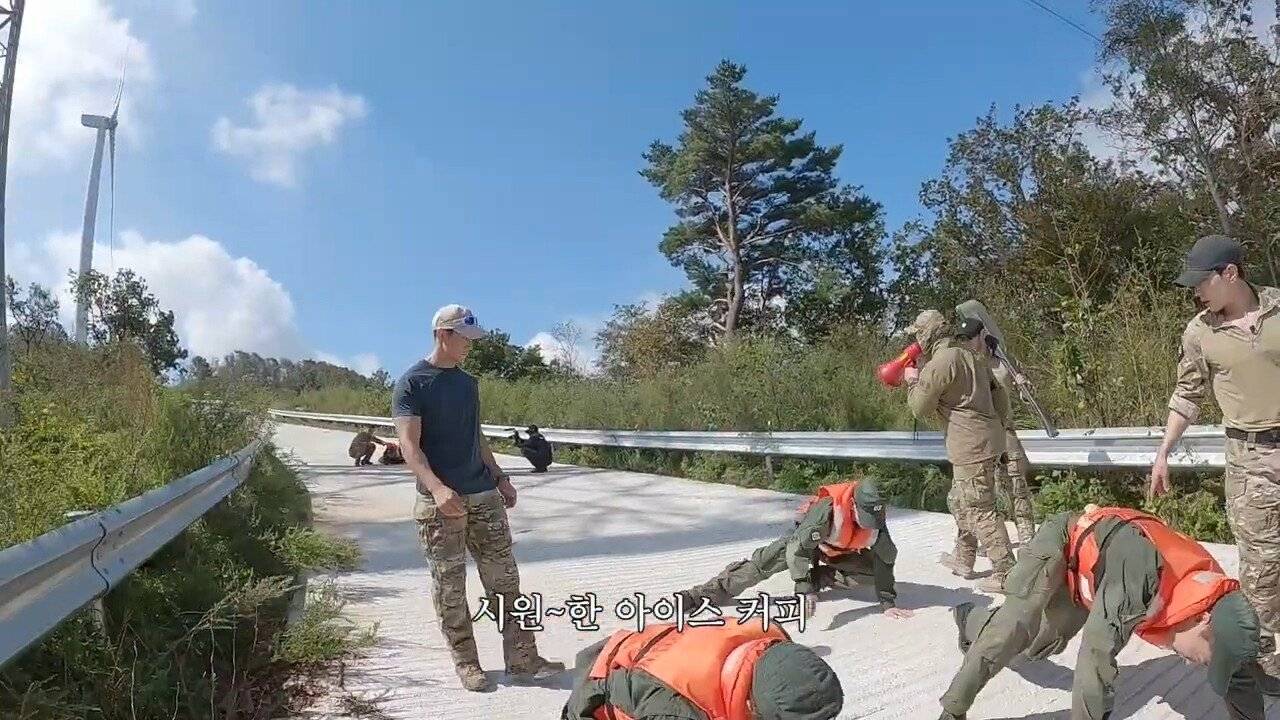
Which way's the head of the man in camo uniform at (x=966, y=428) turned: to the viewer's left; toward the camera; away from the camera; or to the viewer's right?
to the viewer's left

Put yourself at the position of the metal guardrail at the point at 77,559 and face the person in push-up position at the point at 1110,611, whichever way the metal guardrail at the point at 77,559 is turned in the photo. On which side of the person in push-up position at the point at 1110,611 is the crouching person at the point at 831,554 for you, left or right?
left

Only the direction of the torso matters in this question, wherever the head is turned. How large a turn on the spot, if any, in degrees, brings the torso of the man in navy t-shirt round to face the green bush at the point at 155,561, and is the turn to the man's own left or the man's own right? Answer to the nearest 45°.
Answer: approximately 135° to the man's own right

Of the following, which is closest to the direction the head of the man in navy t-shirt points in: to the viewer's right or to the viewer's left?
to the viewer's right

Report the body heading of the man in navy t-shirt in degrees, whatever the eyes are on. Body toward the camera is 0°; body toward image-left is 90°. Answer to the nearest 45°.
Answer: approximately 315°

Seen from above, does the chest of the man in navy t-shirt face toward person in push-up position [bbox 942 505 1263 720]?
yes

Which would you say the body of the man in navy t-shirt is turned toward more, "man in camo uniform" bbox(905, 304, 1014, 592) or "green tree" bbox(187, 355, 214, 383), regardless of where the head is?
the man in camo uniform

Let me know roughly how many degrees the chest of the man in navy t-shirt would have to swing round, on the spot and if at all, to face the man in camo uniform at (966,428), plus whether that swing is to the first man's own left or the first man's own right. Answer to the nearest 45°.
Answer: approximately 45° to the first man's own left

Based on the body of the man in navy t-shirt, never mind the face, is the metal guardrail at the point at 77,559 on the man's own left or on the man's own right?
on the man's own right

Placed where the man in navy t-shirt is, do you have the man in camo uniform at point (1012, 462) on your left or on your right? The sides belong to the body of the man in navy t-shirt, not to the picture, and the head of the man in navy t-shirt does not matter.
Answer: on your left
